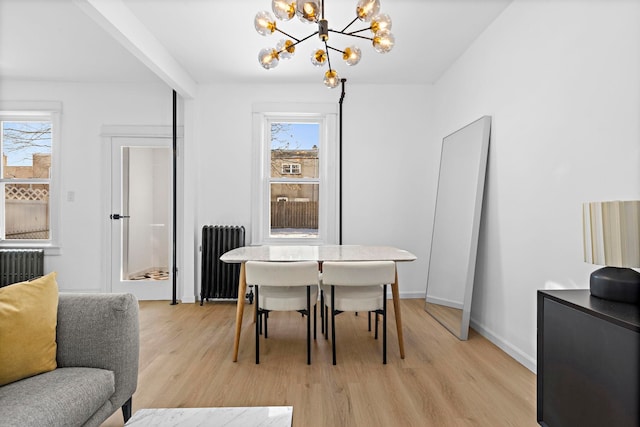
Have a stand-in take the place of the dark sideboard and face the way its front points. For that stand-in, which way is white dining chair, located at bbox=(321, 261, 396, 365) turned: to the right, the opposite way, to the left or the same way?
to the right

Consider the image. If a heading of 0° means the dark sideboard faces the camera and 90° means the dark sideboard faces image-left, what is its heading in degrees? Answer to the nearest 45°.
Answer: approximately 45°

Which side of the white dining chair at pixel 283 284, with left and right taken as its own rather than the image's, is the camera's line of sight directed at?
back

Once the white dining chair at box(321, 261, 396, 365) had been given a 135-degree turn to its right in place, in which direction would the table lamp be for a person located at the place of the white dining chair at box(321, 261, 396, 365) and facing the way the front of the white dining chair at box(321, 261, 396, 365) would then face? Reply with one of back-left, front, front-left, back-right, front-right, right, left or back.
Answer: front

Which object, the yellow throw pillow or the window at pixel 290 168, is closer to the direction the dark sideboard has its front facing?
the yellow throw pillow

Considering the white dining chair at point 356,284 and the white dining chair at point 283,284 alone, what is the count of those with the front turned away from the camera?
2

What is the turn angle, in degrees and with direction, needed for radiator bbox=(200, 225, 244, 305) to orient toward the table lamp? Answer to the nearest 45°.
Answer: approximately 45° to its left

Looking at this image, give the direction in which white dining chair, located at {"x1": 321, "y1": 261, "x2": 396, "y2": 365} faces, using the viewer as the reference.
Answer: facing away from the viewer

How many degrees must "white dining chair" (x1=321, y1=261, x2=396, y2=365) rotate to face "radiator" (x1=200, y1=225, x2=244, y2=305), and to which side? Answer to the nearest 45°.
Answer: approximately 45° to its left

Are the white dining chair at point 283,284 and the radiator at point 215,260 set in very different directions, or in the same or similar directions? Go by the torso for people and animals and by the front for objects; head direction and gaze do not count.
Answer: very different directions
